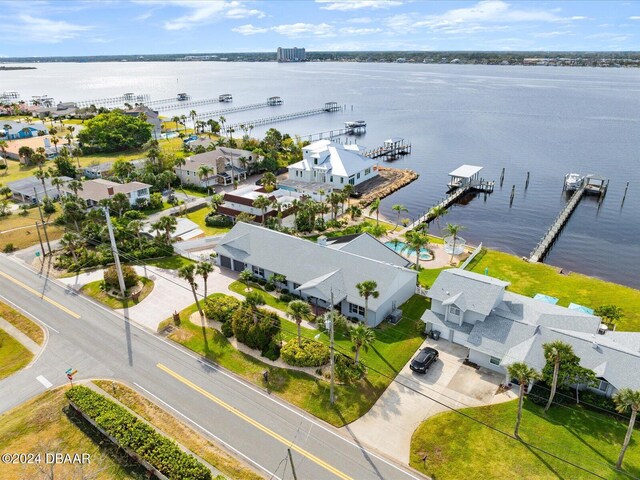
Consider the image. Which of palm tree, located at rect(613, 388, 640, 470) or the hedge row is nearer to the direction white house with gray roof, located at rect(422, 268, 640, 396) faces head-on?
the hedge row

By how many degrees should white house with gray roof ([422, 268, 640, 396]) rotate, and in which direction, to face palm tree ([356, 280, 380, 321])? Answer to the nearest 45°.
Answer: approximately 45° to its right

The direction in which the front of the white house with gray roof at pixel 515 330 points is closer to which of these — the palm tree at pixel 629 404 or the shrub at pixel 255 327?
the shrub

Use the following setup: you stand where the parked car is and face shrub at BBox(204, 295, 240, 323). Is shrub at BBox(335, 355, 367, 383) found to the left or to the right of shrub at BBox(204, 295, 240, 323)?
left

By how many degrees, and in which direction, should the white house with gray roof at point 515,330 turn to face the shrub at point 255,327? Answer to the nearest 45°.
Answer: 0° — it already faces it

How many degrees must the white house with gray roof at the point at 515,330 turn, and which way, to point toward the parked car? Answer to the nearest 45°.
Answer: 0° — it already faces it

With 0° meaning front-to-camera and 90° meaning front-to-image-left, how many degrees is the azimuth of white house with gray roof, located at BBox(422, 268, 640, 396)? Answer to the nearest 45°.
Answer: approximately 45°

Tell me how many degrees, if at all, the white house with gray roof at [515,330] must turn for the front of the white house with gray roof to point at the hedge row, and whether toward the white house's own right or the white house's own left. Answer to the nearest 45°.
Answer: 0° — it already faces it

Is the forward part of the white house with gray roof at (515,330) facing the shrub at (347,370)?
yes

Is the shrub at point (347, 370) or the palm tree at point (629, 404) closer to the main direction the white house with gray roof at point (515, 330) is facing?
the shrub

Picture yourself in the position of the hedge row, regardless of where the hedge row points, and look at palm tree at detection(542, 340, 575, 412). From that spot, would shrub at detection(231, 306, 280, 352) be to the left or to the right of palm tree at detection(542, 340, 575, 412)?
left

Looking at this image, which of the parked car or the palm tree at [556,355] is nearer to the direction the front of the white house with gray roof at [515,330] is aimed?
the parked car
